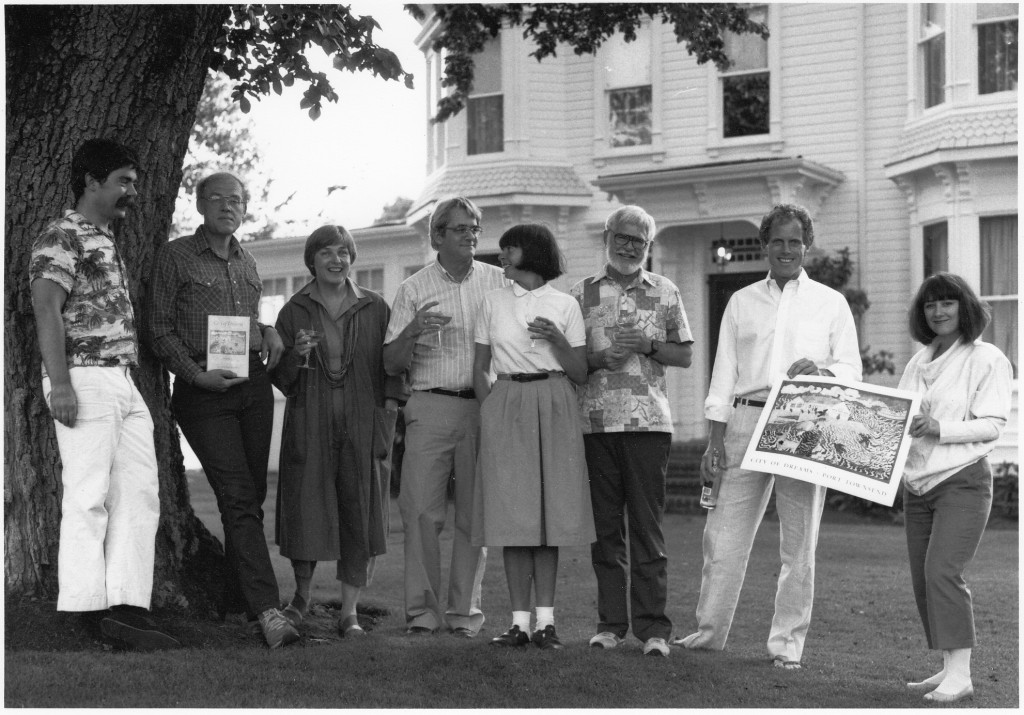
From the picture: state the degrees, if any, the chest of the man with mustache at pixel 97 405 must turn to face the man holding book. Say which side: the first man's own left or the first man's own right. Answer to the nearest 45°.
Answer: approximately 90° to the first man's own left

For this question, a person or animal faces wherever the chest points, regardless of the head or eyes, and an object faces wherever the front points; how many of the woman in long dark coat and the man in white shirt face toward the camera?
2

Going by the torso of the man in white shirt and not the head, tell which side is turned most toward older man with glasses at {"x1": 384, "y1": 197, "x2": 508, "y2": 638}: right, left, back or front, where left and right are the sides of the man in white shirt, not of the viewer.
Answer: right

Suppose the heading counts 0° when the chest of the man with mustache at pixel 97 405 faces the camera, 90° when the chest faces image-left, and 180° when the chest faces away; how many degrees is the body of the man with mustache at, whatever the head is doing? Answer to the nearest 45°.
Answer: approximately 315°

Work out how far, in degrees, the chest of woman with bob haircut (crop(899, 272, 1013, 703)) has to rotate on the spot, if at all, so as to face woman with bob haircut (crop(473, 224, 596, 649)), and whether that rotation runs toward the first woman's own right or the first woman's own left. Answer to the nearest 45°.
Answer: approximately 45° to the first woman's own right

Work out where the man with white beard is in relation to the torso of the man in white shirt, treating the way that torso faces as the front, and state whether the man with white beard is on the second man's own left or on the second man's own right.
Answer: on the second man's own right

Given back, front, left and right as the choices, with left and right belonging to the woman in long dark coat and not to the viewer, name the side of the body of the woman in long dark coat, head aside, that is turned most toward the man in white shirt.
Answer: left

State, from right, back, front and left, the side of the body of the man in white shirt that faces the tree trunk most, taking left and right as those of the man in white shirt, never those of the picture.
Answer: right
